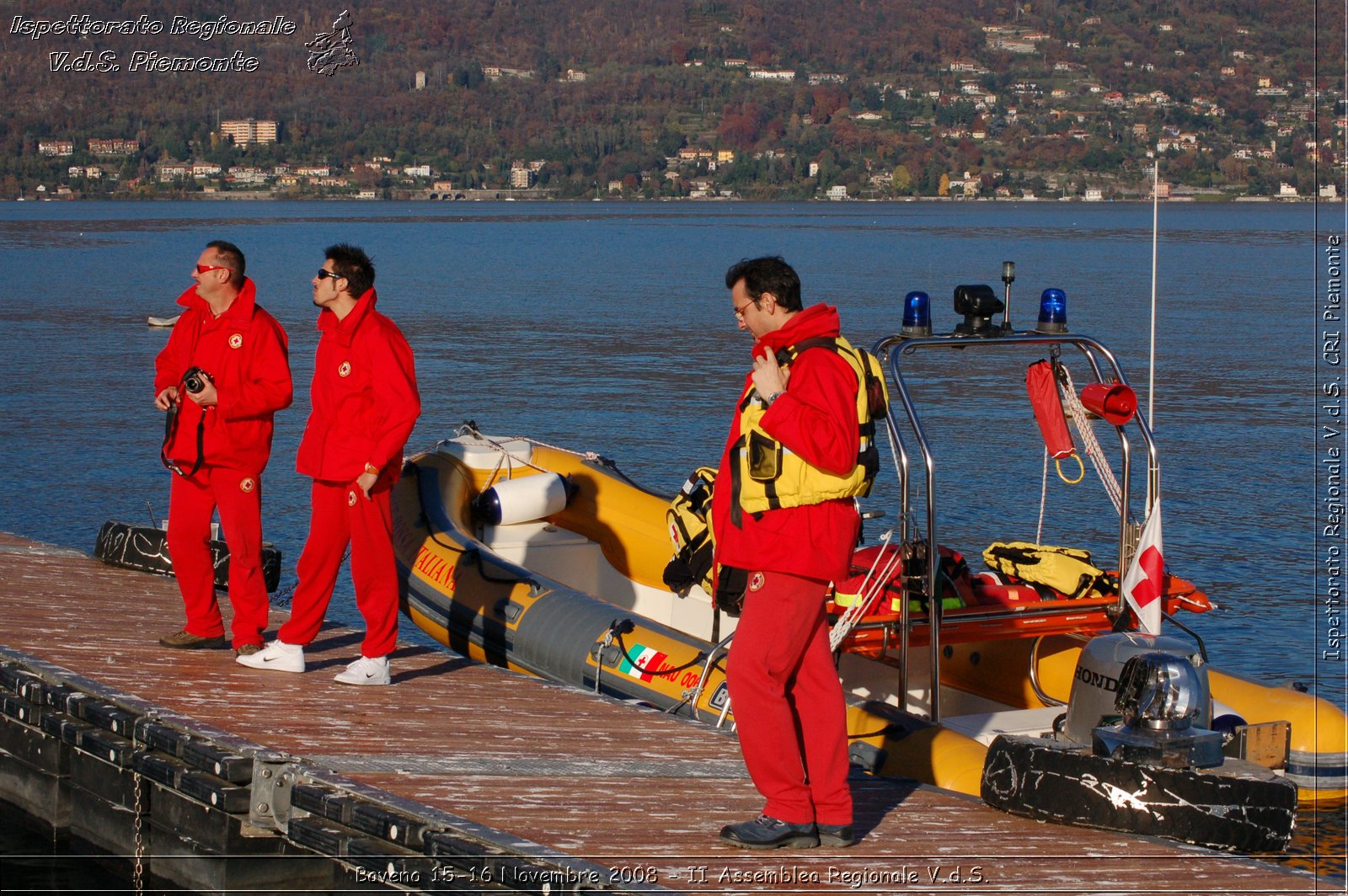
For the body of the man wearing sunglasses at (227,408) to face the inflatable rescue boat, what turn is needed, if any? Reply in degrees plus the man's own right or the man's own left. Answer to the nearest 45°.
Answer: approximately 135° to the man's own left

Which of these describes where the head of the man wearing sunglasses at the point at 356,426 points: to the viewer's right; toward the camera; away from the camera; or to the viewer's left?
to the viewer's left

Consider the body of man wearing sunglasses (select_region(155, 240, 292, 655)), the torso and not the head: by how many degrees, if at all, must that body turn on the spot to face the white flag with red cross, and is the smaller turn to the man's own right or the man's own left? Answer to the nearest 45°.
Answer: approximately 135° to the man's own left

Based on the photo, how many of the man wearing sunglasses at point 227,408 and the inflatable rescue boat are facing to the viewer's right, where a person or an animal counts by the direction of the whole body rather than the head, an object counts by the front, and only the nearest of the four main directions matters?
0

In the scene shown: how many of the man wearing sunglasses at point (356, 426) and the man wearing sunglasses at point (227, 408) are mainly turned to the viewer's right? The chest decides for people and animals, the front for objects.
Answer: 0

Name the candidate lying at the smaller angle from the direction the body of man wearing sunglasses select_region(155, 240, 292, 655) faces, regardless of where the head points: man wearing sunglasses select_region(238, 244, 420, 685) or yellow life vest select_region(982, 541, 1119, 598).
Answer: the man wearing sunglasses

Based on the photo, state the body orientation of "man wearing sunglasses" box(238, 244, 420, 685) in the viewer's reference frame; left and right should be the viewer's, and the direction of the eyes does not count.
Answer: facing the viewer and to the left of the viewer

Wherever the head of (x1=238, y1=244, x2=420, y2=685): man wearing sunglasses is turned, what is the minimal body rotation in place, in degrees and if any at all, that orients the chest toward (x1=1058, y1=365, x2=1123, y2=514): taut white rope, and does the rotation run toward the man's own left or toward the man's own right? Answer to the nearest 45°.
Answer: approximately 135° to the man's own left

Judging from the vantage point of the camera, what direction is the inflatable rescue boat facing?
facing away from the viewer and to the left of the viewer

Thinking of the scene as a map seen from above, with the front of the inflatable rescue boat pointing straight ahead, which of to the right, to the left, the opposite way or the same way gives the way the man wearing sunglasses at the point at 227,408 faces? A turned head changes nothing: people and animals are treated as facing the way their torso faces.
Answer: to the left
